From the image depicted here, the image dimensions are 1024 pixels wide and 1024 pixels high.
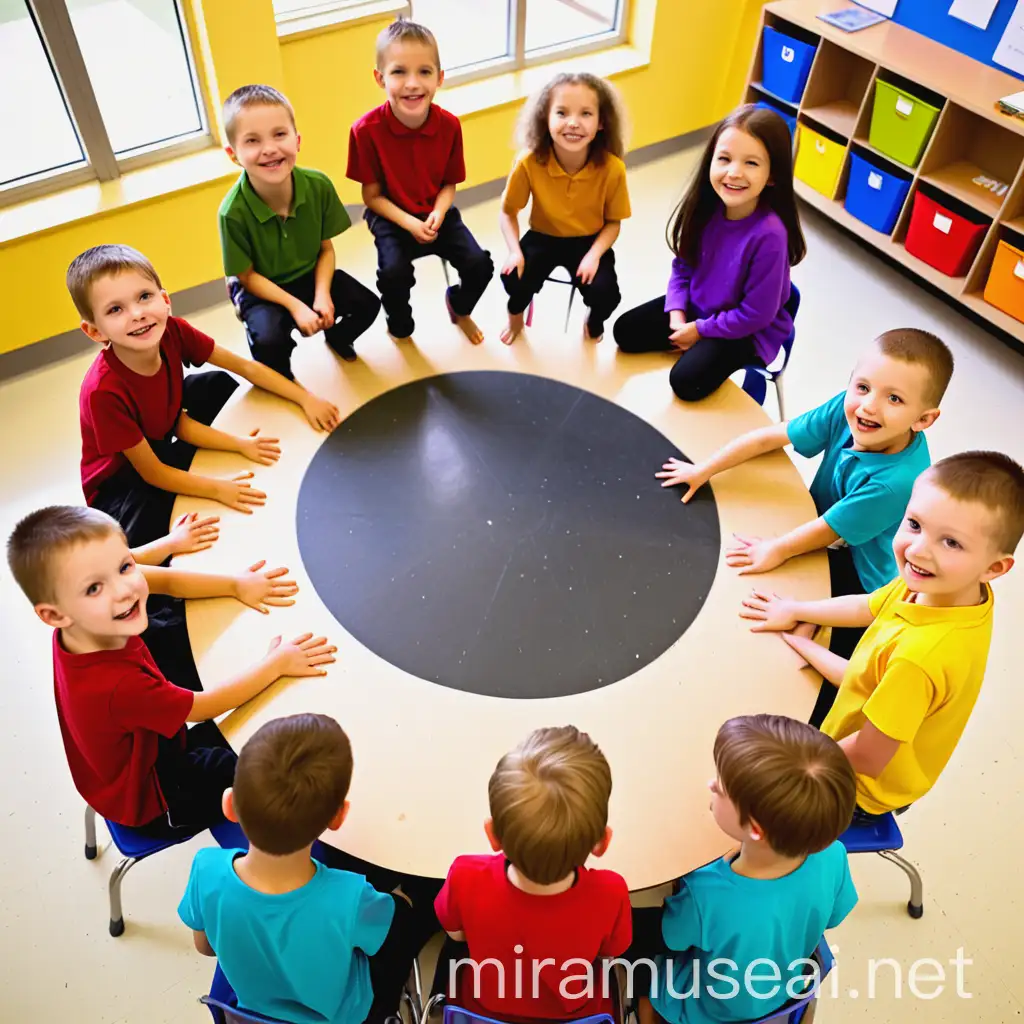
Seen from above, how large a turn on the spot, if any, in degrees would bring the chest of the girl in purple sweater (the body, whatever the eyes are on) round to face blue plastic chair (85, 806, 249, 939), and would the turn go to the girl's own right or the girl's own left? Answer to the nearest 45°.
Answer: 0° — they already face it

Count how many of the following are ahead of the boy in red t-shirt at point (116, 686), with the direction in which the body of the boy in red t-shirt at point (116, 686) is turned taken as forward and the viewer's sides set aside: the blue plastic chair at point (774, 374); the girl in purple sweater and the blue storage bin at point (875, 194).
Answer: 3

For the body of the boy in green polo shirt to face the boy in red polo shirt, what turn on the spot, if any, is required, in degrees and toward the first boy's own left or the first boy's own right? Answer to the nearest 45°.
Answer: approximately 90° to the first boy's own left

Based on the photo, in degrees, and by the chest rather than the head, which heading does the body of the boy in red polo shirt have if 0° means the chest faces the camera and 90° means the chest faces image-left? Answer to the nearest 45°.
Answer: approximately 0°

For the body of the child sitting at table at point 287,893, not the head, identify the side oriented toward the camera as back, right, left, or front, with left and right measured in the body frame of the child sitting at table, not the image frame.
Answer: back

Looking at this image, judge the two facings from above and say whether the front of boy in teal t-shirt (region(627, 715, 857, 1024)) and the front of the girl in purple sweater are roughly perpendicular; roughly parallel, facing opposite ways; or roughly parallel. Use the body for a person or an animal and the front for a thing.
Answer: roughly perpendicular

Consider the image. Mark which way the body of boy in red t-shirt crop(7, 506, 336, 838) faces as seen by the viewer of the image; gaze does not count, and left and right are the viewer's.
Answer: facing to the right of the viewer

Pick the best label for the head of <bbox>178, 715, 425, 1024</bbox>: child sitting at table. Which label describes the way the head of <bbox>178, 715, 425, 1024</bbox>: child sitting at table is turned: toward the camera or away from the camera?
away from the camera

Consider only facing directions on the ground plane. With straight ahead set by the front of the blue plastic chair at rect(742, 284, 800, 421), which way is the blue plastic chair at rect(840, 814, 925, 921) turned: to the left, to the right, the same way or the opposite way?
to the right
